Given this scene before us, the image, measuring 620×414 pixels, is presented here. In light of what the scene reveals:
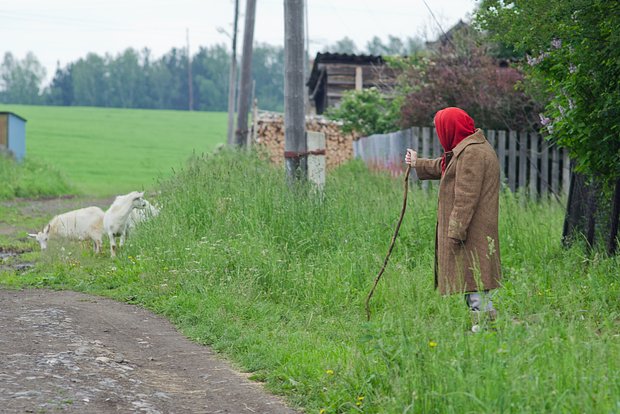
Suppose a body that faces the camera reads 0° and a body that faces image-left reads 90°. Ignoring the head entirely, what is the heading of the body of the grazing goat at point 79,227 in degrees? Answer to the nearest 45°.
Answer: approximately 90°

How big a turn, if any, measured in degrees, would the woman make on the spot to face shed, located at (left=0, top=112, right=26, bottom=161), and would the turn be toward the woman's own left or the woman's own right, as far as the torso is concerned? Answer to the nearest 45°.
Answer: approximately 45° to the woman's own right

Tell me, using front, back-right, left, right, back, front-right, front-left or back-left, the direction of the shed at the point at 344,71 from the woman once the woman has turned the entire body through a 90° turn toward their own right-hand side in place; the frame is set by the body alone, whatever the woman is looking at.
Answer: front

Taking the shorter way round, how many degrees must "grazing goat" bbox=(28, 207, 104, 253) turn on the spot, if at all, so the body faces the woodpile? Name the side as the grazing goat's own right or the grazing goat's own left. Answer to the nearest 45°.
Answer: approximately 135° to the grazing goat's own right

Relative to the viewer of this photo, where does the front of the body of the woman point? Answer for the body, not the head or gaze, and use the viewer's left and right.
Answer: facing to the left of the viewer

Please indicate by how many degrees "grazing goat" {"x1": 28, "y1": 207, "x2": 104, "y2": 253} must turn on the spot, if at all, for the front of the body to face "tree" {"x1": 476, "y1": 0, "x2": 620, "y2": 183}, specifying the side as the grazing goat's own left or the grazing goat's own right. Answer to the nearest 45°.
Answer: approximately 135° to the grazing goat's own left

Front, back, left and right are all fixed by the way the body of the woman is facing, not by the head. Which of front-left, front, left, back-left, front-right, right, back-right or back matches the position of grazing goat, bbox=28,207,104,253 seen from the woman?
front-right

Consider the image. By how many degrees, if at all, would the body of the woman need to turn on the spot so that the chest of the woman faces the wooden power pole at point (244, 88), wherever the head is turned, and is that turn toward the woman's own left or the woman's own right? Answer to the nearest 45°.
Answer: approximately 90° to the woman's own right

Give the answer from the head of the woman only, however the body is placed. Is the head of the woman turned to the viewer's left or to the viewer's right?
to the viewer's left
